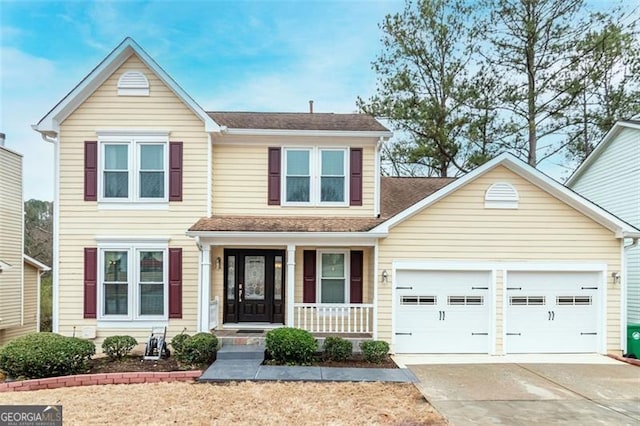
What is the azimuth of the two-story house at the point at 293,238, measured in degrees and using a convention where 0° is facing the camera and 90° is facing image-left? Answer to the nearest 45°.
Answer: approximately 0°

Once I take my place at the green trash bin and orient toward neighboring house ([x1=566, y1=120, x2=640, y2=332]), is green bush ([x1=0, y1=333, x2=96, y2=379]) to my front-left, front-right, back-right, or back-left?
back-left

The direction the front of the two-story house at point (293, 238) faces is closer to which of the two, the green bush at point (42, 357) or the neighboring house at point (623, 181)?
the green bush

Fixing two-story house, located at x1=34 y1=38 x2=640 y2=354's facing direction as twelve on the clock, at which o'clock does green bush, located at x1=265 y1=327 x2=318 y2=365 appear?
The green bush is roughly at 12 o'clock from the two-story house.

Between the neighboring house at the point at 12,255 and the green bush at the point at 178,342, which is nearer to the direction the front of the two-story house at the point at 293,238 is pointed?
the green bush
